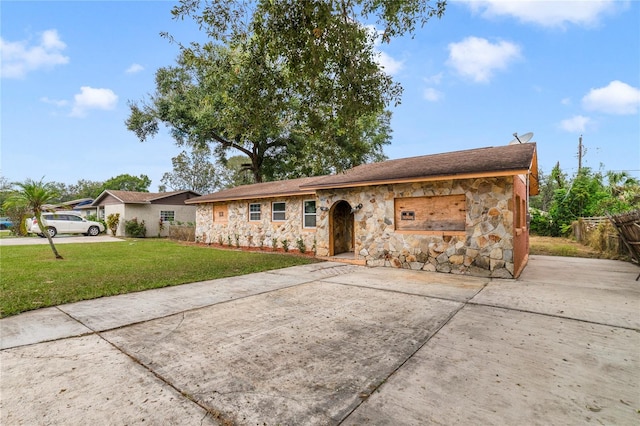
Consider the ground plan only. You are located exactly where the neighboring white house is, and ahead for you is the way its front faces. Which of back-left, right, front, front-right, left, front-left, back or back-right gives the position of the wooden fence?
left

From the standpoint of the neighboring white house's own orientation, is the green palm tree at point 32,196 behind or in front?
in front

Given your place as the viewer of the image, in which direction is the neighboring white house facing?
facing the viewer and to the left of the viewer

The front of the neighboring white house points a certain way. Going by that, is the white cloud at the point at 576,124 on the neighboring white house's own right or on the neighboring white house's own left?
on the neighboring white house's own left

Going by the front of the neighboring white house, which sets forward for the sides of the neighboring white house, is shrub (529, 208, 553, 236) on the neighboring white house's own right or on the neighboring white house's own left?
on the neighboring white house's own left

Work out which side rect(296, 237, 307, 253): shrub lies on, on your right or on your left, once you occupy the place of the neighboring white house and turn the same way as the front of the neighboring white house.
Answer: on your left

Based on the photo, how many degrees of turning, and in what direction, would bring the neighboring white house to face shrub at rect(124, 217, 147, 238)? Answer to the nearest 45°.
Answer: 0° — it already faces it

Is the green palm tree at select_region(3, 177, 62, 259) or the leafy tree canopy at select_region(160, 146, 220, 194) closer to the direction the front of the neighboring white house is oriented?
the green palm tree

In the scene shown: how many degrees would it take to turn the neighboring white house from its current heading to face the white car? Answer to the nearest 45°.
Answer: approximately 45° to its right
